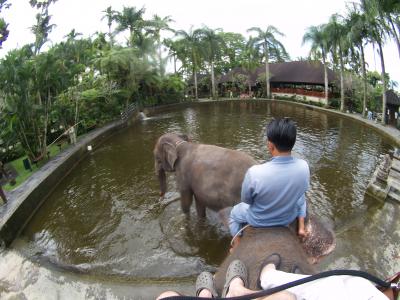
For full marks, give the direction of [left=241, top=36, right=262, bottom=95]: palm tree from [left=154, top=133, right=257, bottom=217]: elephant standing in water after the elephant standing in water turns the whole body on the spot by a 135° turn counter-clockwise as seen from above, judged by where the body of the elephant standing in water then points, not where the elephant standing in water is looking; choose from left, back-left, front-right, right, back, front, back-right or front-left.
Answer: back-left

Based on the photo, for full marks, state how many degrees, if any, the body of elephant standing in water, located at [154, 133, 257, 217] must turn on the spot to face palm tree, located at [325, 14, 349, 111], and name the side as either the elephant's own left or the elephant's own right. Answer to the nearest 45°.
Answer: approximately 135° to the elephant's own right

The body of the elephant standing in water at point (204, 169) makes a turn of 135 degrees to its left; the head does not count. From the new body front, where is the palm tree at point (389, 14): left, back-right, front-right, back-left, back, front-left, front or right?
left

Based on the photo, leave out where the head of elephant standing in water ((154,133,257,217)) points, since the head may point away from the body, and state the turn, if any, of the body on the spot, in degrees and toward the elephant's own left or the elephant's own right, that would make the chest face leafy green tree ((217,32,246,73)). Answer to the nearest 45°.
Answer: approximately 90° to the elephant's own right

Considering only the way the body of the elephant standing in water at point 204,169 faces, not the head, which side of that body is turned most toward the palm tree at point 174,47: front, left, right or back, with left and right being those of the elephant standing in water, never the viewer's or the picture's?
right

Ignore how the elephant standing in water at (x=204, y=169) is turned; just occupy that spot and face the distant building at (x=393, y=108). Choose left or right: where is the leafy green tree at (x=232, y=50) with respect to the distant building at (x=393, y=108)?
left

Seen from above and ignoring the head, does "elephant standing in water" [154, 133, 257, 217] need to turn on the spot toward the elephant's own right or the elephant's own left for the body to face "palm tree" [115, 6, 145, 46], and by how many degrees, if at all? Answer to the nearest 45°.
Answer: approximately 90° to the elephant's own right

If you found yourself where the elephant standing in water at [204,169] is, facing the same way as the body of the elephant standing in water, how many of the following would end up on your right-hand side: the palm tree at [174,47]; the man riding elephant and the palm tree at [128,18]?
2

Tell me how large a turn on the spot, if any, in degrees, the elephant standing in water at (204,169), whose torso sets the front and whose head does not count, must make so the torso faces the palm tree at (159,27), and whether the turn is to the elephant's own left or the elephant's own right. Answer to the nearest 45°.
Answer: approximately 90° to the elephant's own right

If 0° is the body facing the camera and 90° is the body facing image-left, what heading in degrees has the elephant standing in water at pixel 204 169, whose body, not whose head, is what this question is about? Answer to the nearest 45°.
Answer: approximately 90°

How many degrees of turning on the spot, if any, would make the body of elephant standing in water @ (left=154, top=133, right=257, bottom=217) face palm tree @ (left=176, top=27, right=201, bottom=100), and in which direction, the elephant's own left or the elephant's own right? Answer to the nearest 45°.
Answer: approximately 90° to the elephant's own right

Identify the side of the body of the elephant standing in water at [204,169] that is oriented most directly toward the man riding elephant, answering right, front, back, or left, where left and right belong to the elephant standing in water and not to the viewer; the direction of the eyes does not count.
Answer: left

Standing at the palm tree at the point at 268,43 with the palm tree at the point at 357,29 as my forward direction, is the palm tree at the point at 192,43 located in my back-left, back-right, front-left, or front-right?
back-right

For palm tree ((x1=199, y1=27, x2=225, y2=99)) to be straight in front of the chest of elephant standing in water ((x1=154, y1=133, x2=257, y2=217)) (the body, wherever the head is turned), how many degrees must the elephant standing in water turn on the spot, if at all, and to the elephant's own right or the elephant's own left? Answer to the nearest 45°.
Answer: approximately 90° to the elephant's own right
